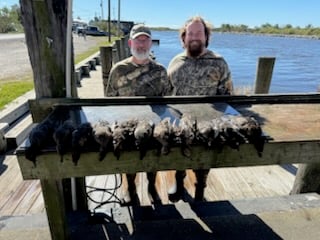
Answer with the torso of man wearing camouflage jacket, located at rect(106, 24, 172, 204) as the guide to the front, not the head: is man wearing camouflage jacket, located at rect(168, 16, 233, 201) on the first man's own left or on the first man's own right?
on the first man's own left

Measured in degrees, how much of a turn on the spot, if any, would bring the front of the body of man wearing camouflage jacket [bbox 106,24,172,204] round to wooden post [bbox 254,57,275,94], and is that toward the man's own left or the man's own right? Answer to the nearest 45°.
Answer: approximately 135° to the man's own left

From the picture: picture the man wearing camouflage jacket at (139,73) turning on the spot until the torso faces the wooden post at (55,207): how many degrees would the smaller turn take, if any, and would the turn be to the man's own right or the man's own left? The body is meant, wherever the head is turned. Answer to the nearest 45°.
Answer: approximately 45° to the man's own right

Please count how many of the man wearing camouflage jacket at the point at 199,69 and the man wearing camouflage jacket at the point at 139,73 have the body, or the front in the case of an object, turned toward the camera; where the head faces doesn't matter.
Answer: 2

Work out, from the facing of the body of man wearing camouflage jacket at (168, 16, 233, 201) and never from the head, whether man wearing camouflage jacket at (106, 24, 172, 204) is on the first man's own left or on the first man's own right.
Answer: on the first man's own right

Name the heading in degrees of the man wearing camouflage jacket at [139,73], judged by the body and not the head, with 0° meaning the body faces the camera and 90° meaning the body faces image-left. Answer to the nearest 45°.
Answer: approximately 0°

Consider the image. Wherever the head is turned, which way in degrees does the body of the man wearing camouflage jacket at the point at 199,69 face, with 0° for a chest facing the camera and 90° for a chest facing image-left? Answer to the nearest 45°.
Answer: approximately 0°

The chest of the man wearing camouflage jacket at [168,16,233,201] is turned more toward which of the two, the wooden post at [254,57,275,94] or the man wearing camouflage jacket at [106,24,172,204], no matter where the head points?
the man wearing camouflage jacket
